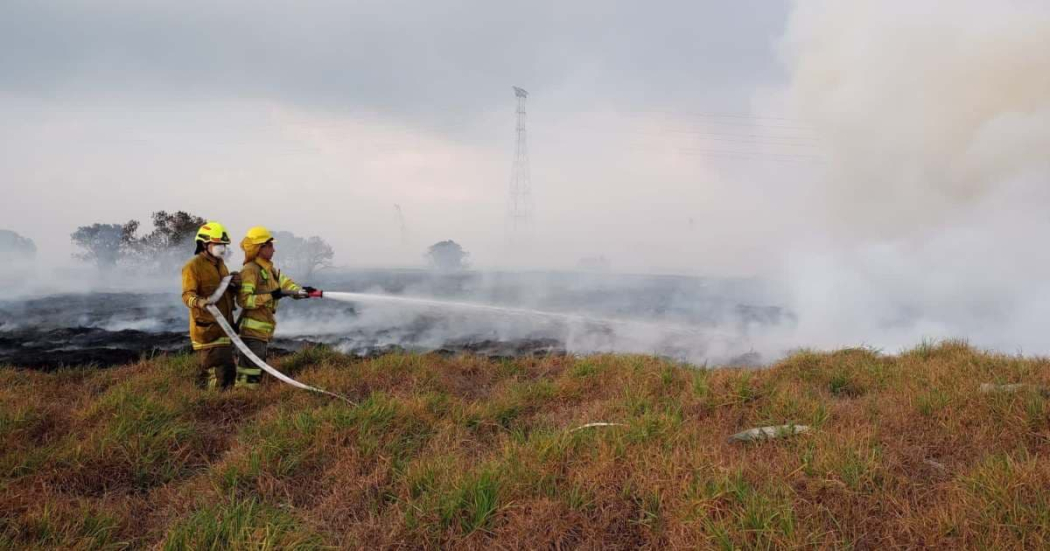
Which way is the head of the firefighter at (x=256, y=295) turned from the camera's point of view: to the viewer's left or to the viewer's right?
to the viewer's right

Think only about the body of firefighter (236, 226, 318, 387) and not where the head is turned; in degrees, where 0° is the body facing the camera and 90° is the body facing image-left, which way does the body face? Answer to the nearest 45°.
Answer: approximately 270°

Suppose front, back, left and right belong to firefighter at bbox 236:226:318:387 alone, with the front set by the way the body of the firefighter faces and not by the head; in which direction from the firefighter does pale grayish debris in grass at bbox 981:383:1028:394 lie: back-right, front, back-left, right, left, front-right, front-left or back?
front-right

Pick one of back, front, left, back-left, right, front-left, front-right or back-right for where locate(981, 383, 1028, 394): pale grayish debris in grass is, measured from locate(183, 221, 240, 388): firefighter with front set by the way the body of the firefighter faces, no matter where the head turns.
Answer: front

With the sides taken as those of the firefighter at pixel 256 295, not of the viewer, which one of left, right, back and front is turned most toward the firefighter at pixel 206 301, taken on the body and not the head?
back

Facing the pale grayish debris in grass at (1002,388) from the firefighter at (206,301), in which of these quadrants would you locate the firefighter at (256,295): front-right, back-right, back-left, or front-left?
front-left

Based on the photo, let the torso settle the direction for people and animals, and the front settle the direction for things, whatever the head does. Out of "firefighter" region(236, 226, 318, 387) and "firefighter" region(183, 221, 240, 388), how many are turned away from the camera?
0

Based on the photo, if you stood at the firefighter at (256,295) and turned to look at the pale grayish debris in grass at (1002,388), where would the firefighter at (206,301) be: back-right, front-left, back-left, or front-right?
back-right

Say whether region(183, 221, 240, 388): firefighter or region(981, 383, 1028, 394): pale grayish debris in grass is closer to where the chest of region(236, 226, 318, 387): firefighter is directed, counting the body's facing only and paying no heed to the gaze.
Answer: the pale grayish debris in grass
